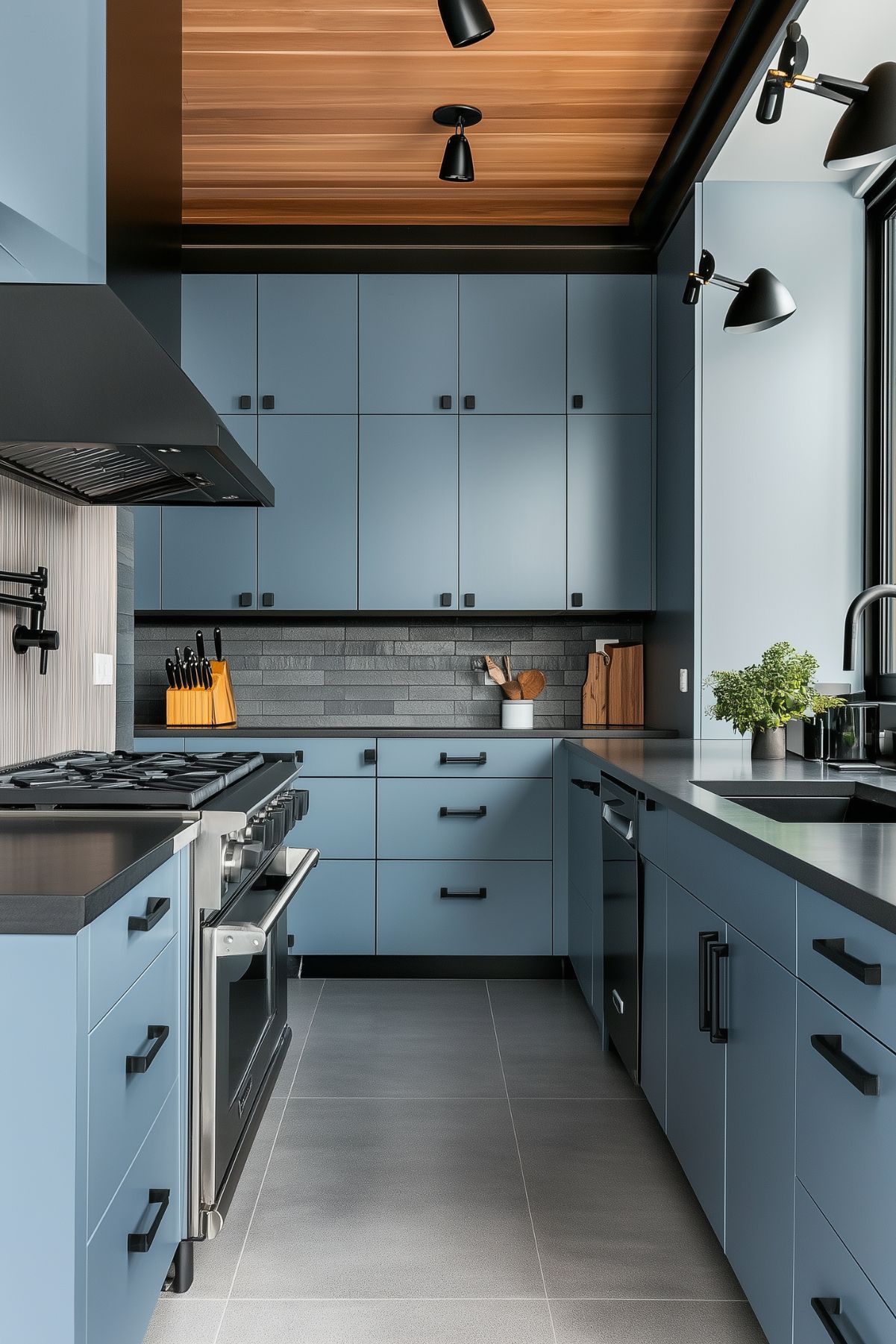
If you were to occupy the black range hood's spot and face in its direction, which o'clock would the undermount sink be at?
The undermount sink is roughly at 12 o'clock from the black range hood.

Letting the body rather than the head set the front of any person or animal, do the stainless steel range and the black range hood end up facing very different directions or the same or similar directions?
same or similar directions

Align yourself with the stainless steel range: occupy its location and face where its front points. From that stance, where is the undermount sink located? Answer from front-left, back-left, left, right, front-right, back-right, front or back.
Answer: front

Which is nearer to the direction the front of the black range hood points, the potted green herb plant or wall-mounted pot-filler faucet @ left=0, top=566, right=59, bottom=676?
the potted green herb plant

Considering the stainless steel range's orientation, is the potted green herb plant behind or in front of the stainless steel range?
in front

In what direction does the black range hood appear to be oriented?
to the viewer's right

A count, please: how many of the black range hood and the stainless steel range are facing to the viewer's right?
2

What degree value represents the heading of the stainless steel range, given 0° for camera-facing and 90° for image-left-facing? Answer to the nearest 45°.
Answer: approximately 270°
